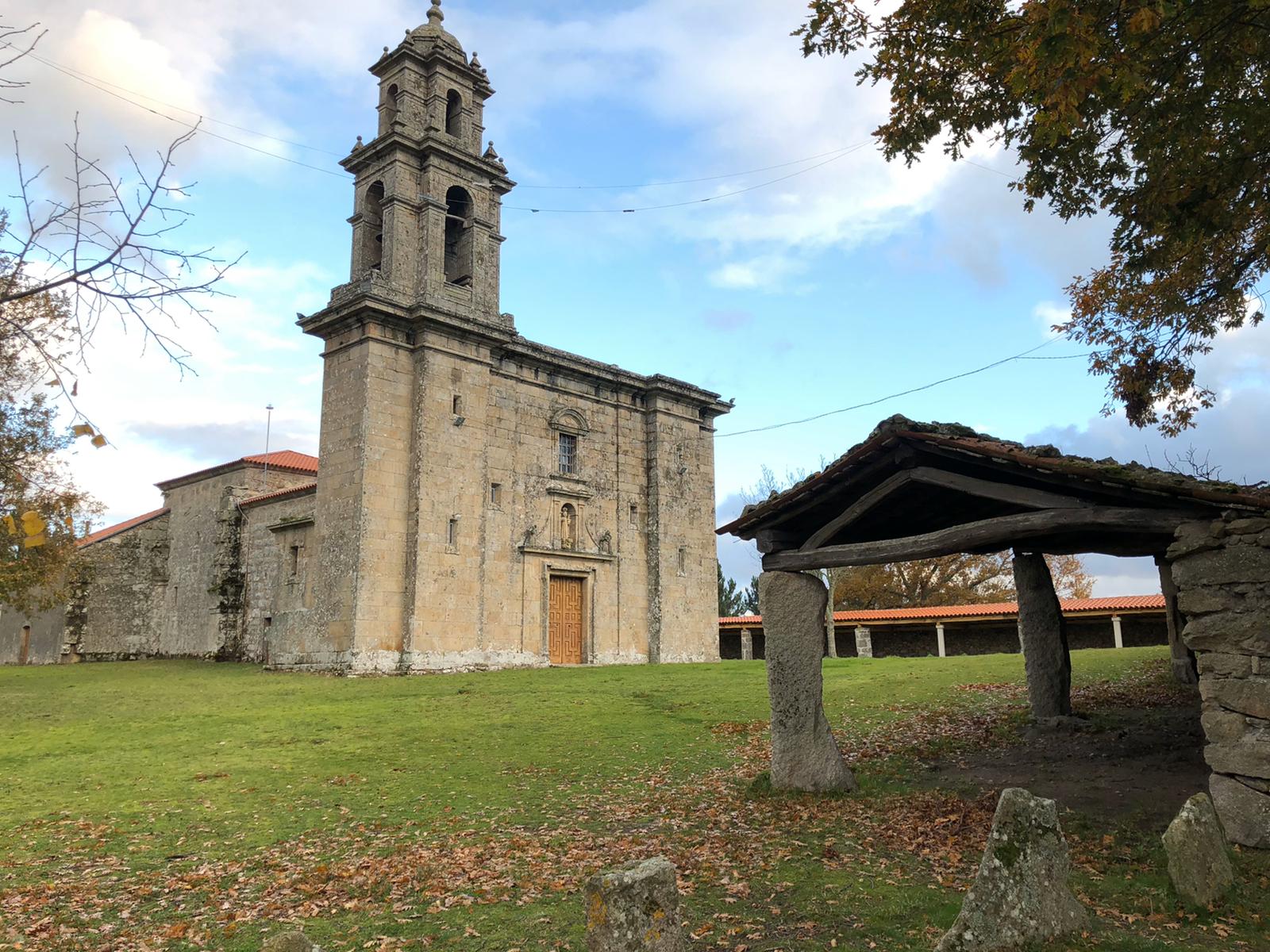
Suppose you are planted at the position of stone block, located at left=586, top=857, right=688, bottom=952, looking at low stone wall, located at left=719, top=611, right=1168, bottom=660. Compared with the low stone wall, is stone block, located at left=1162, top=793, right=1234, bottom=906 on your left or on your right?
right

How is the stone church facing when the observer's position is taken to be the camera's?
facing the viewer and to the right of the viewer

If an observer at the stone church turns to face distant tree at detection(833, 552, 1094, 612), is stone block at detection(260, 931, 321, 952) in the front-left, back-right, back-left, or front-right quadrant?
back-right

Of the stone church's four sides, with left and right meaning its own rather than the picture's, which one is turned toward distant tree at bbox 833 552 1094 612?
left

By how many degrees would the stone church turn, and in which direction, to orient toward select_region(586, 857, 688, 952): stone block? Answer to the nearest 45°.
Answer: approximately 45° to its right

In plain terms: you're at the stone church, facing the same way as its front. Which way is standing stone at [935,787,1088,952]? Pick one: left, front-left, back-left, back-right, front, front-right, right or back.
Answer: front-right

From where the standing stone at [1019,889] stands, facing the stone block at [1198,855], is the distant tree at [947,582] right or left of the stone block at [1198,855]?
left

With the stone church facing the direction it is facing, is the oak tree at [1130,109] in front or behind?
in front

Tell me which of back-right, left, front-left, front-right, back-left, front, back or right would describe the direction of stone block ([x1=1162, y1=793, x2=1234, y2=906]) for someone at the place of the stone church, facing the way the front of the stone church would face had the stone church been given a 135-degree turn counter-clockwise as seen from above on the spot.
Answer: back

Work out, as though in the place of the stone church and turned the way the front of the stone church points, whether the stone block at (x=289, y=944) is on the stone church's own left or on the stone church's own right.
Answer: on the stone church's own right

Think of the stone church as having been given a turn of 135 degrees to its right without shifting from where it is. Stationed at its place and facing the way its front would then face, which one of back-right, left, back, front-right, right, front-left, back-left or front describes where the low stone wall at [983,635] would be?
back

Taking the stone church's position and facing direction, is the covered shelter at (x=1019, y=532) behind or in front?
in front
